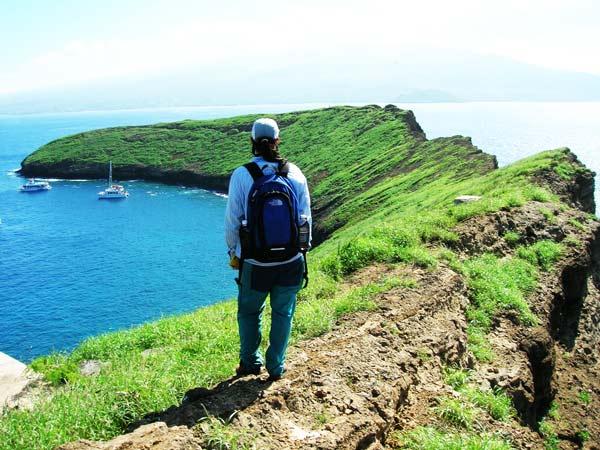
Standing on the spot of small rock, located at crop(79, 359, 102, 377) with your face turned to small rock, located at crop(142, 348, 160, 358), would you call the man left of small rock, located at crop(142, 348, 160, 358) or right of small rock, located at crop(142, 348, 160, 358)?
right

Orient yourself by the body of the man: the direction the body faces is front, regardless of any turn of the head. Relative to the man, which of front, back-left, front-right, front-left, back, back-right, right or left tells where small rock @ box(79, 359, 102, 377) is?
front-left

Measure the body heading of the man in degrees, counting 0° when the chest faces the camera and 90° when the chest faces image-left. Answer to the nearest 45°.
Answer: approximately 180°

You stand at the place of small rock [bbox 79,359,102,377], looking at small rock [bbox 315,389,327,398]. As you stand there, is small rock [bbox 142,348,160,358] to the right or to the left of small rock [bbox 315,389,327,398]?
left

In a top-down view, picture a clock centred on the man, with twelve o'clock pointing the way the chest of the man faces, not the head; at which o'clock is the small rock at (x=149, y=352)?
The small rock is roughly at 11 o'clock from the man.

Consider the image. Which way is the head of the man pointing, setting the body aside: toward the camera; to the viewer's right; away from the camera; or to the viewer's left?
away from the camera
